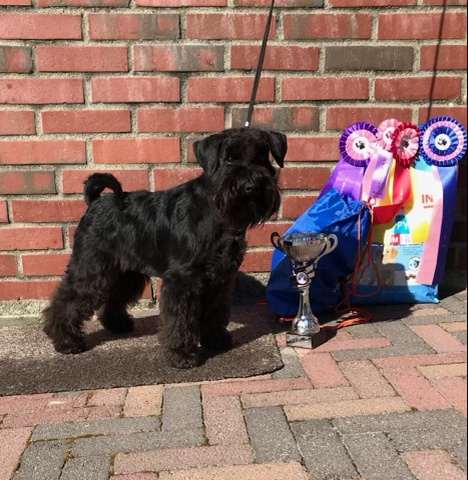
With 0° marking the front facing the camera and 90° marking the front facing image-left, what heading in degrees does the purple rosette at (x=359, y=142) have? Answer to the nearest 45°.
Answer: approximately 0°

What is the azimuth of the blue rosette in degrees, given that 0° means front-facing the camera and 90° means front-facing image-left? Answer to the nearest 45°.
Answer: approximately 0°

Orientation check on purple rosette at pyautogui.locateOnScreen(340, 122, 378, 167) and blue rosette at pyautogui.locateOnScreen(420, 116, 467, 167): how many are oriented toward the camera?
2

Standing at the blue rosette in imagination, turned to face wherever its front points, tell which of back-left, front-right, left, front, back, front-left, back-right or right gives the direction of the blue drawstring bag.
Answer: front-right

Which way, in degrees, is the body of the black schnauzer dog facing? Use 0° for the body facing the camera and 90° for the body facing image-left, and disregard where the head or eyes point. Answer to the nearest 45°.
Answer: approximately 315°
